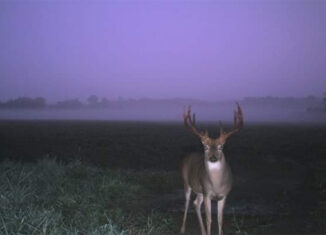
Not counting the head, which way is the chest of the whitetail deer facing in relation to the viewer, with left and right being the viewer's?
facing the viewer and to the right of the viewer
